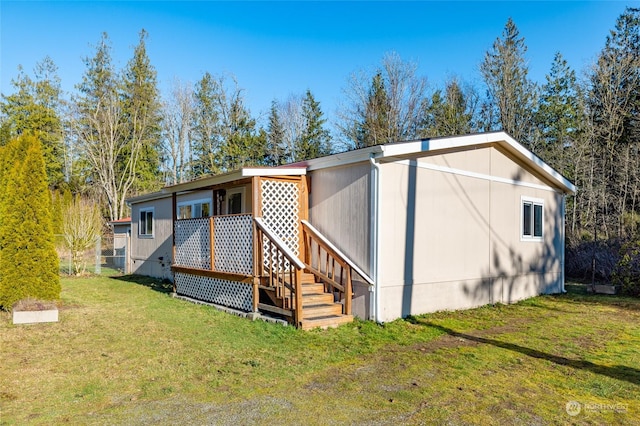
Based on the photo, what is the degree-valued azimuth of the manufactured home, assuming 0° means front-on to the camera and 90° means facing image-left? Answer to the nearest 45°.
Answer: approximately 45°

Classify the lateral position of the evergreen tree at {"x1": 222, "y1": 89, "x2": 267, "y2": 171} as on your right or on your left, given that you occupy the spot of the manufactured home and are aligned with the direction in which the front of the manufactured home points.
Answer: on your right

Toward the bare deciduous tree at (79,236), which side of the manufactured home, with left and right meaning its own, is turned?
right

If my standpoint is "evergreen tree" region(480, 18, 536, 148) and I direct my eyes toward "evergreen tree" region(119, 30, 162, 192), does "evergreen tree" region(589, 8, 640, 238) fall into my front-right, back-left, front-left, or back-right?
back-left

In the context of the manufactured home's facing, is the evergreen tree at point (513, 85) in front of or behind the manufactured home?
behind

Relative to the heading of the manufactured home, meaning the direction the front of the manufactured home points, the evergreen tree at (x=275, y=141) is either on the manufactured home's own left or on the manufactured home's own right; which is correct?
on the manufactured home's own right

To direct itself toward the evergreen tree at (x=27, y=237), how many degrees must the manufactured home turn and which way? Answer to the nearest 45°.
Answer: approximately 45° to its right

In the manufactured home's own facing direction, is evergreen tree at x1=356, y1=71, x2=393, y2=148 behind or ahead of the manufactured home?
behind
